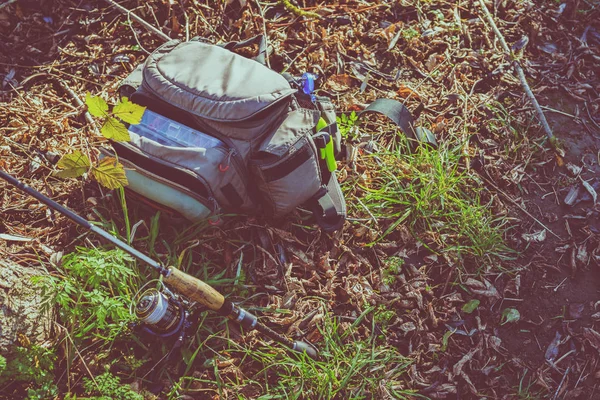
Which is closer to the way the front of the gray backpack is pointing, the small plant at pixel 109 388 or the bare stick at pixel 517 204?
the small plant

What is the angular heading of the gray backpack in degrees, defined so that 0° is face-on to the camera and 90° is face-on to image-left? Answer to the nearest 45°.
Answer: approximately 45°

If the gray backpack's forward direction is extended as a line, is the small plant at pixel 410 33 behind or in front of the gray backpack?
behind

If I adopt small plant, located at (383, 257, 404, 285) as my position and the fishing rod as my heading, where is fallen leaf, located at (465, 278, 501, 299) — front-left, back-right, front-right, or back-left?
back-left

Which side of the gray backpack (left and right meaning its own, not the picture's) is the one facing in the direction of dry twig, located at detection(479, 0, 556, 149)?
back

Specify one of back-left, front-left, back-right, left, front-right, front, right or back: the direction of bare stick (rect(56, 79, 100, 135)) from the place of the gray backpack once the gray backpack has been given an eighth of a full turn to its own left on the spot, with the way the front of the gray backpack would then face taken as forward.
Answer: back-right
